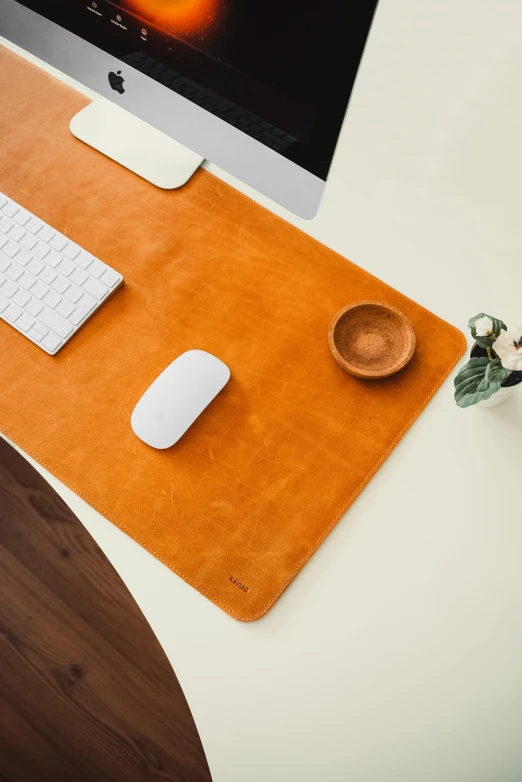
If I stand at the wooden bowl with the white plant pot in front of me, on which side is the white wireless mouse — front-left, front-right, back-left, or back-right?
back-right

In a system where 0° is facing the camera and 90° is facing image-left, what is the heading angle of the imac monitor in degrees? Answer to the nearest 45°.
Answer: approximately 45°

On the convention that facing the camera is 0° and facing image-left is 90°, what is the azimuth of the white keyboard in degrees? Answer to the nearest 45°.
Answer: approximately 45°

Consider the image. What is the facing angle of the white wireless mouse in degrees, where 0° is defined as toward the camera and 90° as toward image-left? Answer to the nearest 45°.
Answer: approximately 225°

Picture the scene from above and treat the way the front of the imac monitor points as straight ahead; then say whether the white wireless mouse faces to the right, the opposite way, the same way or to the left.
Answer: the opposite way

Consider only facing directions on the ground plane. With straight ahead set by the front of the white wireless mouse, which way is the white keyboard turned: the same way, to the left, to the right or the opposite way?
the opposite way
